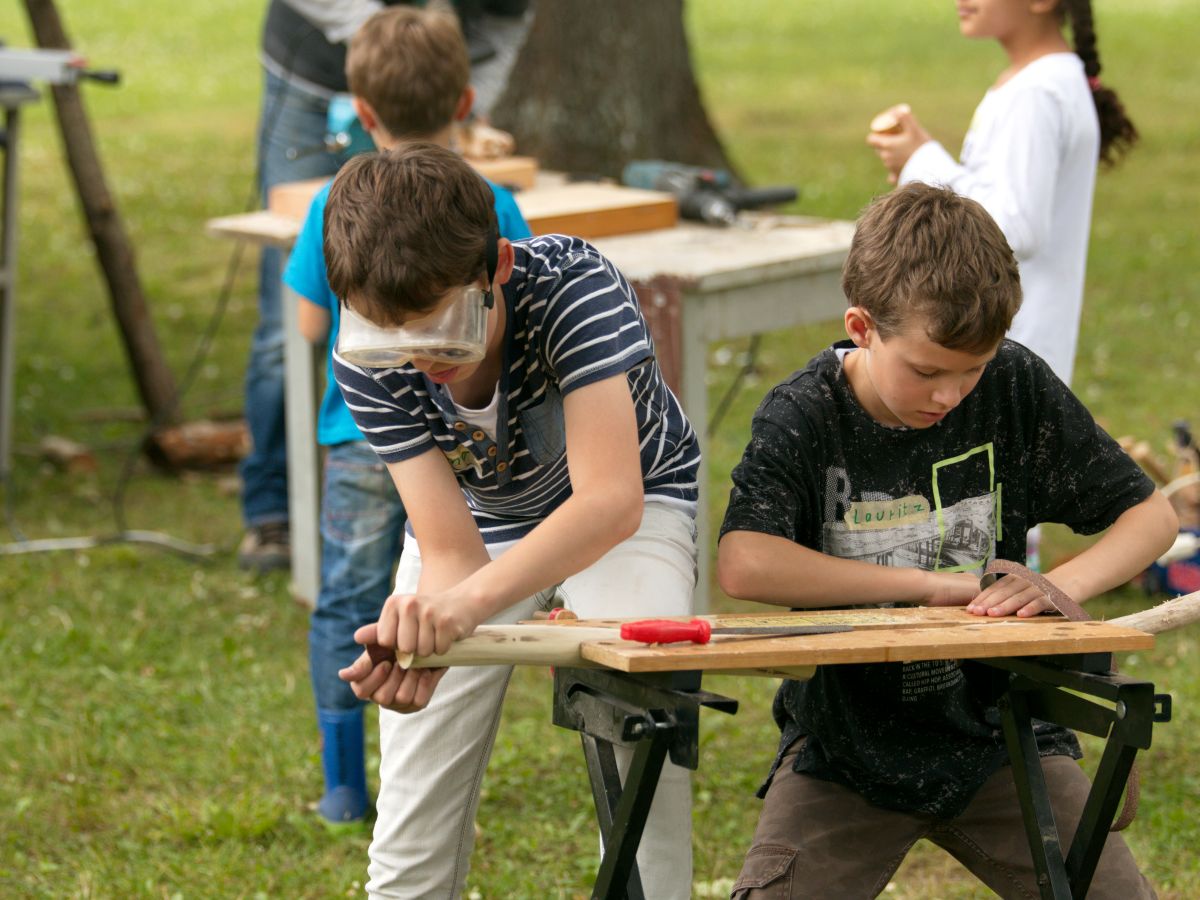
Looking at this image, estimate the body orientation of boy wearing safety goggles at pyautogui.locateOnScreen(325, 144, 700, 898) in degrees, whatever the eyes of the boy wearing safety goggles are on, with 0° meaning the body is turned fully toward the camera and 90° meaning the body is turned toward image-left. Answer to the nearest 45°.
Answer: approximately 45°

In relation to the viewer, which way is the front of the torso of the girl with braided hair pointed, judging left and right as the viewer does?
facing to the left of the viewer

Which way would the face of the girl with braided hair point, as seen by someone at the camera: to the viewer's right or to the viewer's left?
to the viewer's left

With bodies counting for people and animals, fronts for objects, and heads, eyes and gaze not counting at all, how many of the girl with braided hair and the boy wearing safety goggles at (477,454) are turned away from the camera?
0

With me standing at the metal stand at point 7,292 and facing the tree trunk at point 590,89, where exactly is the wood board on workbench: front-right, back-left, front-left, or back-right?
back-right

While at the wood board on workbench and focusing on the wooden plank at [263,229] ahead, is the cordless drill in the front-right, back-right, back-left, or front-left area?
front-right

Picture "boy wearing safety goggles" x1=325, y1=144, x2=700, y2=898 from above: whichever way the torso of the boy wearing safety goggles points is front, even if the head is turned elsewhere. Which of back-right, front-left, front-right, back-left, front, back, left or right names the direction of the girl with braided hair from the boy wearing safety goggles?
back

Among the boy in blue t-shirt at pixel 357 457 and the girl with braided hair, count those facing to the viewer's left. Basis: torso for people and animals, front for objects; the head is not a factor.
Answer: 1

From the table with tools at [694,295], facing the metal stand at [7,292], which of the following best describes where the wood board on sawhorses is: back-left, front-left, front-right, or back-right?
back-left

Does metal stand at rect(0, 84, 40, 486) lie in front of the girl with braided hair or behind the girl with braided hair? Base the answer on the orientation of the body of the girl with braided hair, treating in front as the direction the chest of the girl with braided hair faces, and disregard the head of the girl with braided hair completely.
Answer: in front

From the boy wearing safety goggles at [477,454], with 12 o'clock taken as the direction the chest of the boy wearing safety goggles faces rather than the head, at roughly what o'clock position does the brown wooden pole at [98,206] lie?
The brown wooden pole is roughly at 4 o'clock from the boy wearing safety goggles.
